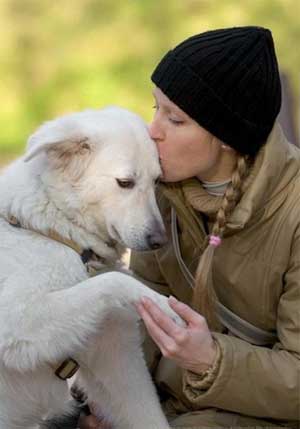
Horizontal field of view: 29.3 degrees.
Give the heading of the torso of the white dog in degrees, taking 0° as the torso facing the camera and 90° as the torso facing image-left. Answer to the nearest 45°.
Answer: approximately 270°

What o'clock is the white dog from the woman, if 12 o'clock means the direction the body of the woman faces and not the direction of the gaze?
The white dog is roughly at 2 o'clock from the woman.

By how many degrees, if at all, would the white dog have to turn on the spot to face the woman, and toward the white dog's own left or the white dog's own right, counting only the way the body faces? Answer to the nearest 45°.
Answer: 0° — it already faces them

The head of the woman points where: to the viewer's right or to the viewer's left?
to the viewer's left

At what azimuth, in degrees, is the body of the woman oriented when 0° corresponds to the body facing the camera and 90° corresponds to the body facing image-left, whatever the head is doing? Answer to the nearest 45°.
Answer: approximately 45°
